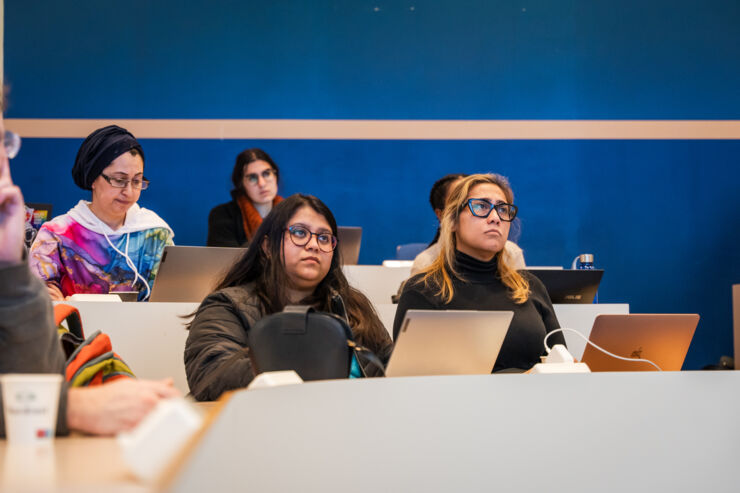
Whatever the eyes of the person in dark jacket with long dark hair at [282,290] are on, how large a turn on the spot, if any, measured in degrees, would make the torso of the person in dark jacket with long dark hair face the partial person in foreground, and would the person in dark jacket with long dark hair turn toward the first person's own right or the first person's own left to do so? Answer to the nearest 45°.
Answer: approximately 45° to the first person's own right

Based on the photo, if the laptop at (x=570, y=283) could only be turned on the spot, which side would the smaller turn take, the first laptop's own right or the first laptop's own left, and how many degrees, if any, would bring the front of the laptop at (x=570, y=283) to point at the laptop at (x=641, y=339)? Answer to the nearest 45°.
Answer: approximately 180°

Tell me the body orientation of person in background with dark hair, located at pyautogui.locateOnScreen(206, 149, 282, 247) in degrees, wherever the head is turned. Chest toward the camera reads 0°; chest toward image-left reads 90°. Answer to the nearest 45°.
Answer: approximately 315°

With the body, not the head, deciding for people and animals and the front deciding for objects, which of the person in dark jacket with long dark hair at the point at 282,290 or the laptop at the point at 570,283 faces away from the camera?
the laptop

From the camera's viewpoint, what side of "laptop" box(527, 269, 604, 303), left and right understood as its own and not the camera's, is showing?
back
